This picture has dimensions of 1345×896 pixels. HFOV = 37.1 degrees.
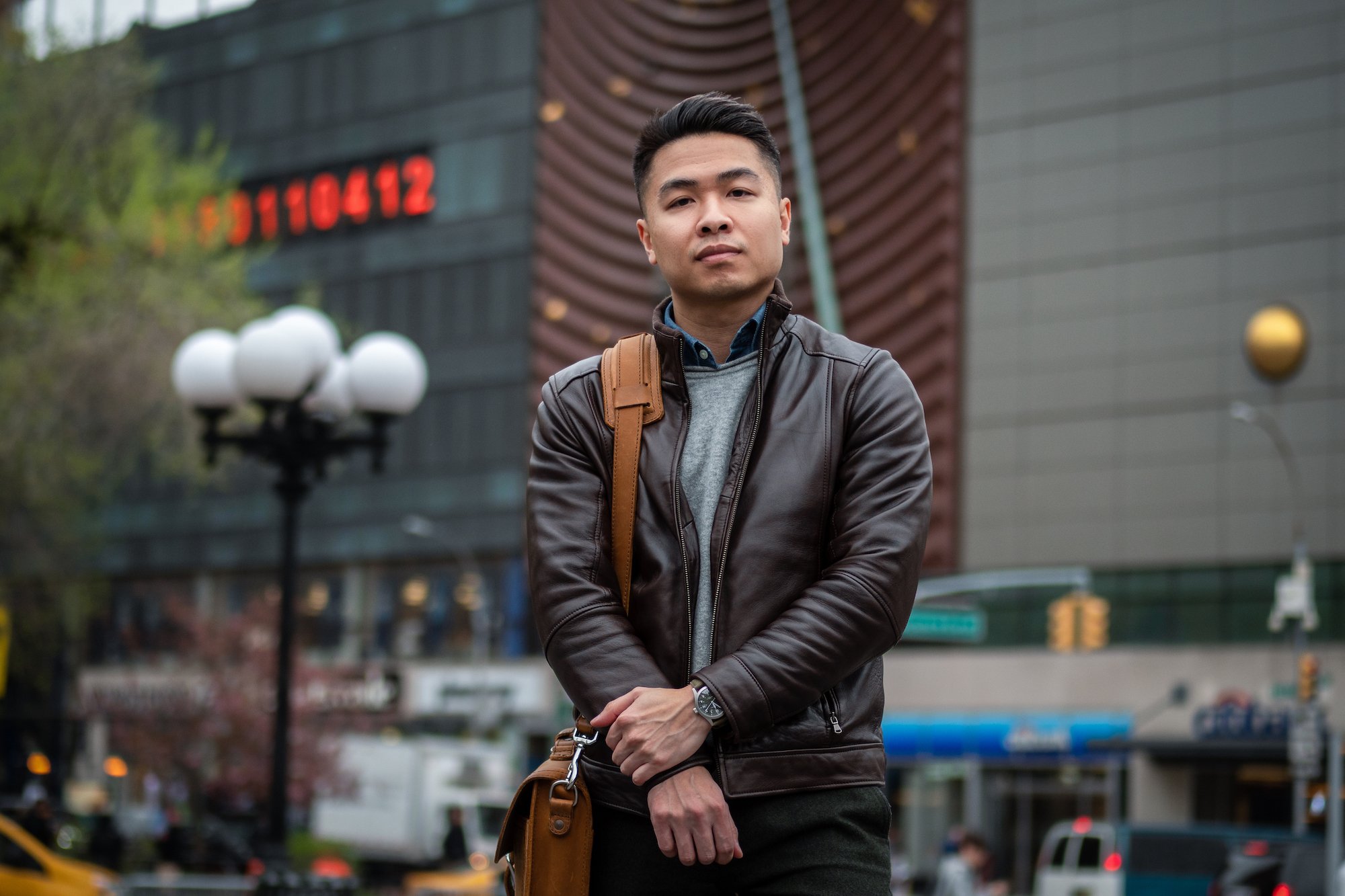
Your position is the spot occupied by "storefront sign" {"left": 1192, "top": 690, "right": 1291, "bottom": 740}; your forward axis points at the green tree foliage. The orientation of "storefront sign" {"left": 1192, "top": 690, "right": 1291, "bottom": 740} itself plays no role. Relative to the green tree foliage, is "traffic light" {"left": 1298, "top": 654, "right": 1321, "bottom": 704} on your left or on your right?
left

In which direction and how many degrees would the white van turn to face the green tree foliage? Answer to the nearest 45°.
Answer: approximately 90° to its left

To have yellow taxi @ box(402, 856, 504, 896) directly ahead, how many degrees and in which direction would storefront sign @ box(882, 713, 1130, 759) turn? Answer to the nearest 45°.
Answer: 0° — it already faces it

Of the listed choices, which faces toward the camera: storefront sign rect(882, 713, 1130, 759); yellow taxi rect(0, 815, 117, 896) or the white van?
the storefront sign

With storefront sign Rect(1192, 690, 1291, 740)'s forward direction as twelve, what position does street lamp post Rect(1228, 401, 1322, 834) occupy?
The street lamp post is roughly at 12 o'clock from the storefront sign.

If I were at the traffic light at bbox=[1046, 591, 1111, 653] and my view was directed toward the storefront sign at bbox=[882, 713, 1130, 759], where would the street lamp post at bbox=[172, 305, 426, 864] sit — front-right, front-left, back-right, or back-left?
back-left

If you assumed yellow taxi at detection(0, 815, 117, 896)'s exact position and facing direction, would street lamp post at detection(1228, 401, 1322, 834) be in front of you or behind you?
in front

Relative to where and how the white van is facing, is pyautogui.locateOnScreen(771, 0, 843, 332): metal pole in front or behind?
in front

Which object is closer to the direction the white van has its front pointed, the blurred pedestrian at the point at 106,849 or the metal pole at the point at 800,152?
the metal pole

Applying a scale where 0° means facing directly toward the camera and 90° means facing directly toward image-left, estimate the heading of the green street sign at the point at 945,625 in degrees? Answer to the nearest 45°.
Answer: approximately 0°

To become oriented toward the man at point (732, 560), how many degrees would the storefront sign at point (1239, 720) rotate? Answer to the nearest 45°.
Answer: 0° — it already faces them

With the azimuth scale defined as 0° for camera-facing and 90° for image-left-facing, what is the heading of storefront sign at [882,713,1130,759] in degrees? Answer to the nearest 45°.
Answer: approximately 0°

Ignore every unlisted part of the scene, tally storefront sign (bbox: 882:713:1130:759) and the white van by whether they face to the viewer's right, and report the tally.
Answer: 0
